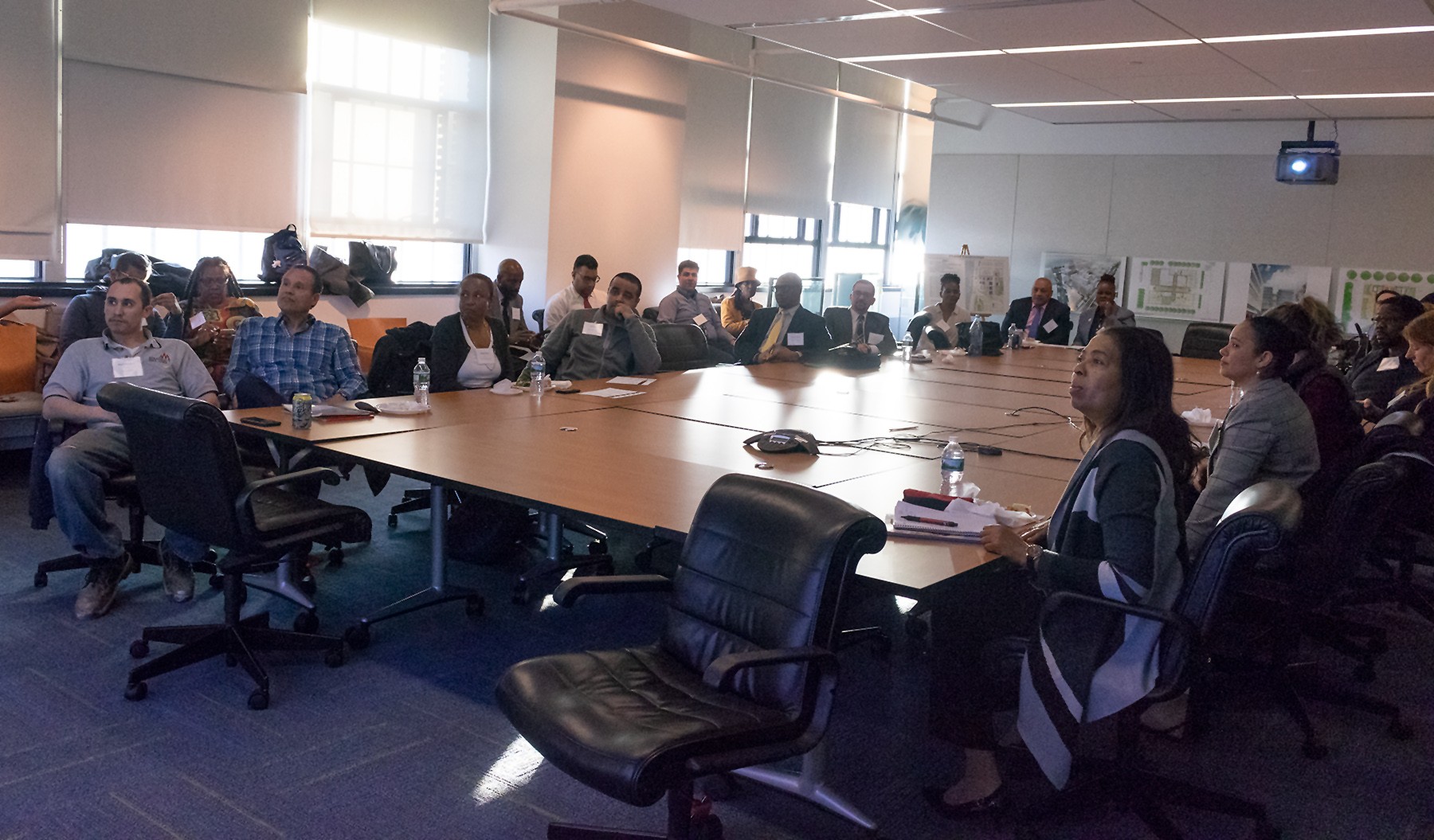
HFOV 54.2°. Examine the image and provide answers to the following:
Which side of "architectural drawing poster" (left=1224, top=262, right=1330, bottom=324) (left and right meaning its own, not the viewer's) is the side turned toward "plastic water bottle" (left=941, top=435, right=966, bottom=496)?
front

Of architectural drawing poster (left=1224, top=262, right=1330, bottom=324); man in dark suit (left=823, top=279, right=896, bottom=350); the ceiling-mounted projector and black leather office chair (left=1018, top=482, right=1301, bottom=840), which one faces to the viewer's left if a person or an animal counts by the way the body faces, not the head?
the black leather office chair

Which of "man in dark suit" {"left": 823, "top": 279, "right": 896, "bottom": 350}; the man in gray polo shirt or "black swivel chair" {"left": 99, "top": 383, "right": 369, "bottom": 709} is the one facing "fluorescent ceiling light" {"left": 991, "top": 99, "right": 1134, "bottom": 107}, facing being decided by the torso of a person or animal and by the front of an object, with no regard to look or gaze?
the black swivel chair

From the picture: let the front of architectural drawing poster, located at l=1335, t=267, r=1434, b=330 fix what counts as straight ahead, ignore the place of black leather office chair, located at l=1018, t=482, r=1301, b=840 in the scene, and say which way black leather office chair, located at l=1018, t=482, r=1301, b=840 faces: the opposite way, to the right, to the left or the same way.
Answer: to the right

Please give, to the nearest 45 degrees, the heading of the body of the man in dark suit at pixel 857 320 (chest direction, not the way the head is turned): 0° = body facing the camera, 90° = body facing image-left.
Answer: approximately 0°

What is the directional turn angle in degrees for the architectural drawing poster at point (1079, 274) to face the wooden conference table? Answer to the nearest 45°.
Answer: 0° — it already faces it

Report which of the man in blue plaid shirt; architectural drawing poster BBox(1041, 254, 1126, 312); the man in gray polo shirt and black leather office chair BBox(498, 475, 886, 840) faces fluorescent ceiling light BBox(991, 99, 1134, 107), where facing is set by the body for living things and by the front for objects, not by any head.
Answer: the architectural drawing poster

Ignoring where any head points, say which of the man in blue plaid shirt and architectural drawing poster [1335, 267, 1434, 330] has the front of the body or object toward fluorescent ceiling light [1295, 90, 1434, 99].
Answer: the architectural drawing poster

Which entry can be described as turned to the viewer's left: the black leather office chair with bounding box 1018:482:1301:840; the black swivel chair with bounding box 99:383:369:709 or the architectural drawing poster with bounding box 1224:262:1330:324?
the black leather office chair

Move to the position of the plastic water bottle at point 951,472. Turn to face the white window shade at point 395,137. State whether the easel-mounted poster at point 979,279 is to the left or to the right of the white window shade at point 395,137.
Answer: right

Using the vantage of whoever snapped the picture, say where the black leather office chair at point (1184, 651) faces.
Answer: facing to the left of the viewer
